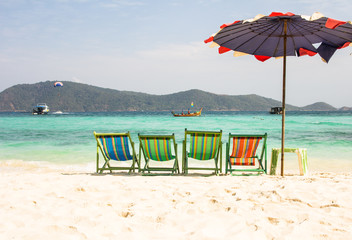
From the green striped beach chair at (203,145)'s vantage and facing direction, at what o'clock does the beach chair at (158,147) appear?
The beach chair is roughly at 9 o'clock from the green striped beach chair.

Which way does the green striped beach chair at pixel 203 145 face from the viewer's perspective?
away from the camera

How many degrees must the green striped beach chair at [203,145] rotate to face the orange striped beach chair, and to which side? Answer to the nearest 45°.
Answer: approximately 90° to its right
